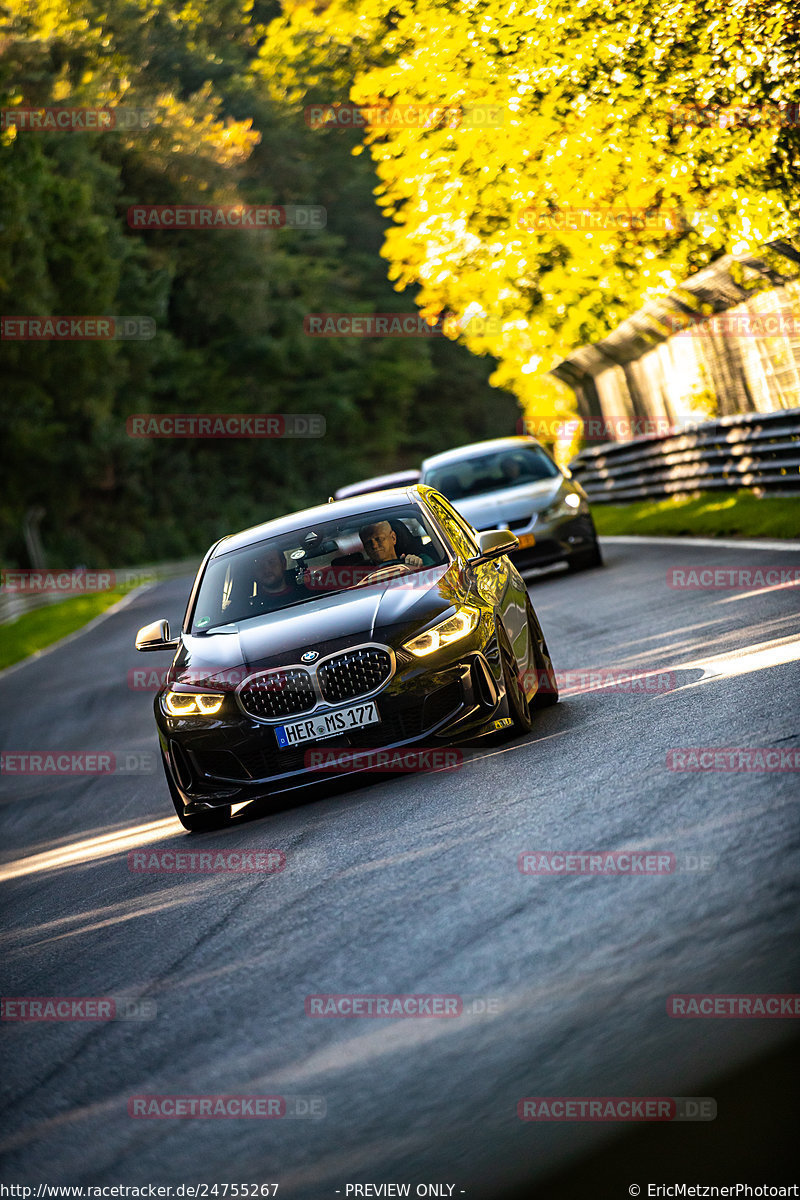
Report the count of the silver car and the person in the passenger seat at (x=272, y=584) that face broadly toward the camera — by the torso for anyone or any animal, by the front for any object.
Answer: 2

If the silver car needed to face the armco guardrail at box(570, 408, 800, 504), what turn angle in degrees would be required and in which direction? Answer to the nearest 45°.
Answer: approximately 135° to its left

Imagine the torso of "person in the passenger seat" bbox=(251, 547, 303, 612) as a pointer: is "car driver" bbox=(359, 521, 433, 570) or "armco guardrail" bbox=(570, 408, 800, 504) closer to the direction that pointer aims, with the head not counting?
the car driver

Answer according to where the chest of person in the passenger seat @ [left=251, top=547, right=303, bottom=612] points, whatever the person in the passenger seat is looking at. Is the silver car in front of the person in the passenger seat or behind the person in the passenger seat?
behind

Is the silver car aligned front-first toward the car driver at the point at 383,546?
yes

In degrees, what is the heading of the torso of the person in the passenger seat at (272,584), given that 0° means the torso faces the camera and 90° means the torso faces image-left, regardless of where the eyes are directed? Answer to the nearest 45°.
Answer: approximately 0°

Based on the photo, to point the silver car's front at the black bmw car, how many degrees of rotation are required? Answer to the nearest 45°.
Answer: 0° — it already faces it
